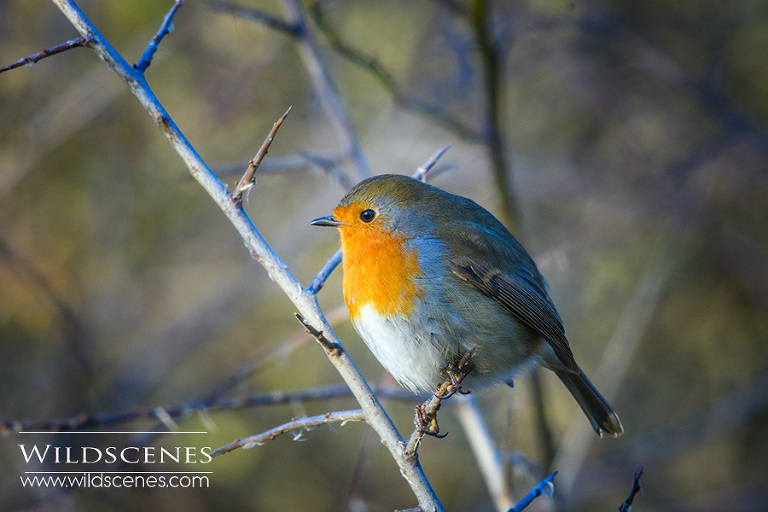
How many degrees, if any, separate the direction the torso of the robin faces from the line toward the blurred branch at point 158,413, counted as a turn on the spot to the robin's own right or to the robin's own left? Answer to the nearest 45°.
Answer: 0° — it already faces it

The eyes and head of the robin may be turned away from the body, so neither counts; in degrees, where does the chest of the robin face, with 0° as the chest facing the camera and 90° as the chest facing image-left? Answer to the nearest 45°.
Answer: approximately 90°
